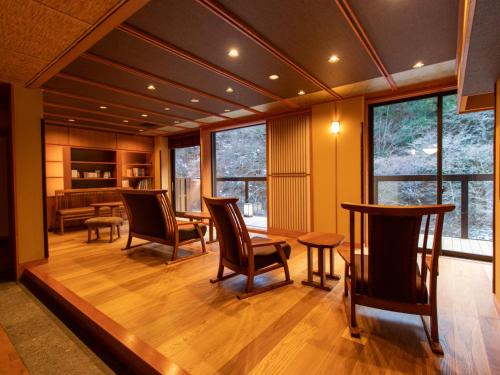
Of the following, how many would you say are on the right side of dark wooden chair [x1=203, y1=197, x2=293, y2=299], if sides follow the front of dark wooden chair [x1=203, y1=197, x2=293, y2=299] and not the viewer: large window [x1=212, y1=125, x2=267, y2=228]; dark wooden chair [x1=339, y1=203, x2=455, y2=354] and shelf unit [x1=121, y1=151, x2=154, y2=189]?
1

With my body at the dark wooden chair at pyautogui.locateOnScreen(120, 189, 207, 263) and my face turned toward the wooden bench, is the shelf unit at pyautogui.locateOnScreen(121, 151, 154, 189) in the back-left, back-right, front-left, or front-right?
front-right

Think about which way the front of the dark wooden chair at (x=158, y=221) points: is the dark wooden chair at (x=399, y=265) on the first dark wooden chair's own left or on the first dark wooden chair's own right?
on the first dark wooden chair's own right

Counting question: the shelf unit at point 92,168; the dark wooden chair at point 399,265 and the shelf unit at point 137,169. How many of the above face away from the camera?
1

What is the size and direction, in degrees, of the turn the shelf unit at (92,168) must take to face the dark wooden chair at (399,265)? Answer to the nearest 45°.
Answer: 0° — it already faces it

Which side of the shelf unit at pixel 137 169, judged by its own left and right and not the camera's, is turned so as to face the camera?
front

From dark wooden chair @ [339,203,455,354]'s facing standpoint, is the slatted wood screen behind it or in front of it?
in front

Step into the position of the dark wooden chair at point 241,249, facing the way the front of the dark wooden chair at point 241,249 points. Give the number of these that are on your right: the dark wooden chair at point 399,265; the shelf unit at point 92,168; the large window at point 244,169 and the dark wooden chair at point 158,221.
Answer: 1

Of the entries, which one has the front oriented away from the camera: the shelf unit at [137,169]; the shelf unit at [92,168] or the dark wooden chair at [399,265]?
the dark wooden chair

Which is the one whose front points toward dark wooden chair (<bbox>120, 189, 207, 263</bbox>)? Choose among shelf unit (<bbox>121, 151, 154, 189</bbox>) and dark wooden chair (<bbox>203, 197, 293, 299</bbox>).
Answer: the shelf unit

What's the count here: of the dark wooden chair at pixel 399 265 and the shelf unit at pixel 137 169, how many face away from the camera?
1

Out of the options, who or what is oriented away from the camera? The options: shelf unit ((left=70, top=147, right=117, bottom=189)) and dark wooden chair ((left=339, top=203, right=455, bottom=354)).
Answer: the dark wooden chair

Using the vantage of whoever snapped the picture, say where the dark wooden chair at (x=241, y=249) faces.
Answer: facing away from the viewer and to the right of the viewer

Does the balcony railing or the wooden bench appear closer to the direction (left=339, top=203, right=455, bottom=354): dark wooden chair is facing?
the balcony railing

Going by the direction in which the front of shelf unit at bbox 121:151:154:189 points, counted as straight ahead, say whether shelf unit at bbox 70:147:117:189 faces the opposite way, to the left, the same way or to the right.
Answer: the same way

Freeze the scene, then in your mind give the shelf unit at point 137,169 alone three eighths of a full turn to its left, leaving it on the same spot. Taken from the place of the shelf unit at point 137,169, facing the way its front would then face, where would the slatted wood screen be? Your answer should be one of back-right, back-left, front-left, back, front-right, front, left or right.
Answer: right

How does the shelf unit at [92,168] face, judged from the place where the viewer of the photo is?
facing the viewer

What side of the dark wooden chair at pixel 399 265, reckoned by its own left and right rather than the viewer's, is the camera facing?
back

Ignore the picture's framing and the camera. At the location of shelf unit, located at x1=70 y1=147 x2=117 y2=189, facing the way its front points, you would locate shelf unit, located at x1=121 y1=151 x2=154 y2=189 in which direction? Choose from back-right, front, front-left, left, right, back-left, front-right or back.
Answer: left

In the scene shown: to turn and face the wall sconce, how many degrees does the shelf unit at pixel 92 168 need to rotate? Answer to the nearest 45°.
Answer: approximately 45° to its left

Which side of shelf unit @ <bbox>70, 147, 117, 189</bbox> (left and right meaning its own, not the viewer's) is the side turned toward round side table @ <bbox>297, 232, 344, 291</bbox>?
front
